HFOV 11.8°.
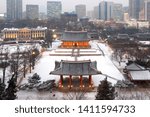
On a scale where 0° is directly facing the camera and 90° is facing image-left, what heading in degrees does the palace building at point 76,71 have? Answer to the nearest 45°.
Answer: approximately 0°

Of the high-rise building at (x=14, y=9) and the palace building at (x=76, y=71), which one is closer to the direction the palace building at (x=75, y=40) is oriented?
the palace building

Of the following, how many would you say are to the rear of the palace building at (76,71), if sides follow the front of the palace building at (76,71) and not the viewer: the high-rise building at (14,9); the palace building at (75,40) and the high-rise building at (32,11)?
3

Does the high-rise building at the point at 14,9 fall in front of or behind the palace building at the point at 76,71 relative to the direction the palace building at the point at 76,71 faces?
behind

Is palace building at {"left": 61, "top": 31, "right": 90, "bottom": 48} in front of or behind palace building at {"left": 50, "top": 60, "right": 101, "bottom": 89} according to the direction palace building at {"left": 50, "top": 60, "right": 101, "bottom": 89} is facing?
behind

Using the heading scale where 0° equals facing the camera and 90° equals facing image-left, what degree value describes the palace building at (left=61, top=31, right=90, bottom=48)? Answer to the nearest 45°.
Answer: approximately 0°

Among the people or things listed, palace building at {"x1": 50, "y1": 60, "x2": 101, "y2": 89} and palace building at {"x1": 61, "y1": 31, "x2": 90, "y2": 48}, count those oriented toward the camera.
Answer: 2

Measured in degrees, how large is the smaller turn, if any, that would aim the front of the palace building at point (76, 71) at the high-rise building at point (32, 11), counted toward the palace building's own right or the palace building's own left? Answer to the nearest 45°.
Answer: approximately 180°

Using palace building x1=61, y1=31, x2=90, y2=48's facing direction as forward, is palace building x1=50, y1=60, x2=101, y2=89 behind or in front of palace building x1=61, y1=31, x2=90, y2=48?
in front

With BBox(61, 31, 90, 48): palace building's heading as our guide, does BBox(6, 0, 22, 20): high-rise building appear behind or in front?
behind
